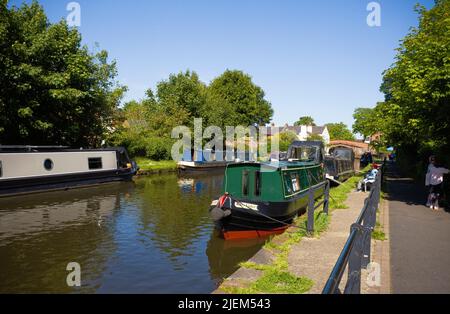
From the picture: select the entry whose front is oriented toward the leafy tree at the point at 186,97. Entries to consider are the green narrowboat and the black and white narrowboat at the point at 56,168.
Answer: the black and white narrowboat

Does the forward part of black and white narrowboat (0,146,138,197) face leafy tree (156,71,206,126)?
yes

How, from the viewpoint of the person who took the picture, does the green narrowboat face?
facing the viewer and to the left of the viewer

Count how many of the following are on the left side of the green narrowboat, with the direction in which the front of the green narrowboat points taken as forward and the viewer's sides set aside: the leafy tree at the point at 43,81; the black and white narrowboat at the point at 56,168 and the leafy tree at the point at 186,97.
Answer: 0

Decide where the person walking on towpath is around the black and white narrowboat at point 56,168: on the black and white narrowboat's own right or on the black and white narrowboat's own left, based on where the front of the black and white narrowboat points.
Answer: on the black and white narrowboat's own right

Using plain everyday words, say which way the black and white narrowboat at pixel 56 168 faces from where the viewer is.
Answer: facing away from the viewer and to the right of the viewer

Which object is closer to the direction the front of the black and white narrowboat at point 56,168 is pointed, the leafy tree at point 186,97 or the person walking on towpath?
the leafy tree

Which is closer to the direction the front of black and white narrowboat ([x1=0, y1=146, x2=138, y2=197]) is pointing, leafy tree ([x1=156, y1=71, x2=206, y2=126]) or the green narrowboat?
the leafy tree

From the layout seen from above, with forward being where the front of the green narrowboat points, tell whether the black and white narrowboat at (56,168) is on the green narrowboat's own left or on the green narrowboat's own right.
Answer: on the green narrowboat's own right

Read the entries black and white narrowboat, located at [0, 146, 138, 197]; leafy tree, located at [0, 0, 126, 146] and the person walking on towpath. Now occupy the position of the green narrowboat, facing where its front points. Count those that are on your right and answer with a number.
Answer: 2

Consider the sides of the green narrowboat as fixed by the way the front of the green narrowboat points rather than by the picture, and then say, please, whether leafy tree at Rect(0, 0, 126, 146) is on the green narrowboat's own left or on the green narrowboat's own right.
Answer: on the green narrowboat's own right

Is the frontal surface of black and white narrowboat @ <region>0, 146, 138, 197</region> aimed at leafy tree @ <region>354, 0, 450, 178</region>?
no

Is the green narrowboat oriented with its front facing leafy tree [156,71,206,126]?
no

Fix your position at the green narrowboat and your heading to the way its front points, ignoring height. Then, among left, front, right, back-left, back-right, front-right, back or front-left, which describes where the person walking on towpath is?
back-left
